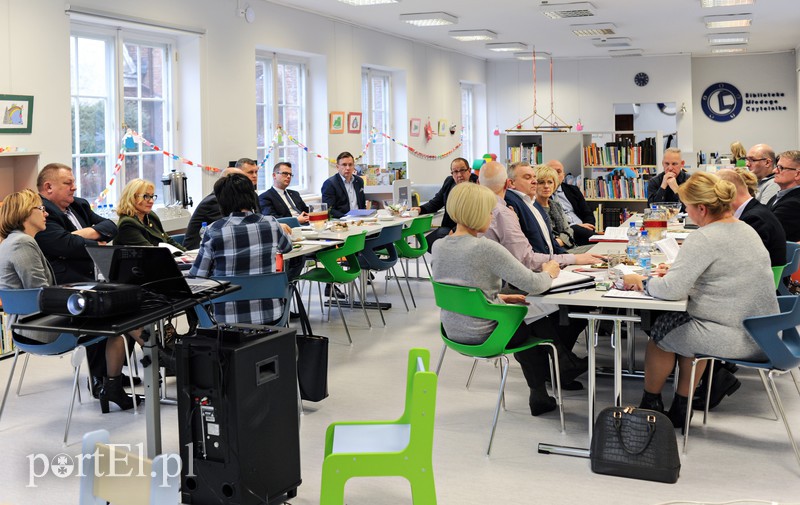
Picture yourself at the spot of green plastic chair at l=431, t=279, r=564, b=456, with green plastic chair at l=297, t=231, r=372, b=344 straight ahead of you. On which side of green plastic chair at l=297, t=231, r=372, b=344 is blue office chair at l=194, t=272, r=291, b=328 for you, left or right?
left

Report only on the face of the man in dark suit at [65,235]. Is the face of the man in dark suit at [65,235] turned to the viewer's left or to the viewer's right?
to the viewer's right

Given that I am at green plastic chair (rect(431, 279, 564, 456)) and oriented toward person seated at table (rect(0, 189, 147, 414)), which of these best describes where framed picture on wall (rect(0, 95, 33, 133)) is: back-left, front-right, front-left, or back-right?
front-right

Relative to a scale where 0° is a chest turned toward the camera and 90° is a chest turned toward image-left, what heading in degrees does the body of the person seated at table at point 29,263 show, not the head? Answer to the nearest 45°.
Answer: approximately 270°

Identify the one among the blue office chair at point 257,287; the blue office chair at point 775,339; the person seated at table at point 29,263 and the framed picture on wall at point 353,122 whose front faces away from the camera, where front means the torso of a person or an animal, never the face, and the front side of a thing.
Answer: the blue office chair at point 257,287

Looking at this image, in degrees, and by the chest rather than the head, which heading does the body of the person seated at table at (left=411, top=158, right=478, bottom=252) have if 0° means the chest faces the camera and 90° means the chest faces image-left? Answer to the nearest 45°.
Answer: approximately 45°

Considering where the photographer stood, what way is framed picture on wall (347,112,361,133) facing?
facing the viewer and to the right of the viewer

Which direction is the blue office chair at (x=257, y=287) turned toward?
away from the camera

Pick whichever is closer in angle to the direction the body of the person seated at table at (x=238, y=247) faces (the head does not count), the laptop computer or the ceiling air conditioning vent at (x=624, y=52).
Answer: the ceiling air conditioning vent

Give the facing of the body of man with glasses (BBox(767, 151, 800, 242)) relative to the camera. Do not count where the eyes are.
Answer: to the viewer's left

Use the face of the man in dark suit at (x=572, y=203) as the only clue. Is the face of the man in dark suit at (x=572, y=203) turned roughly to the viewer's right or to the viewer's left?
to the viewer's left
